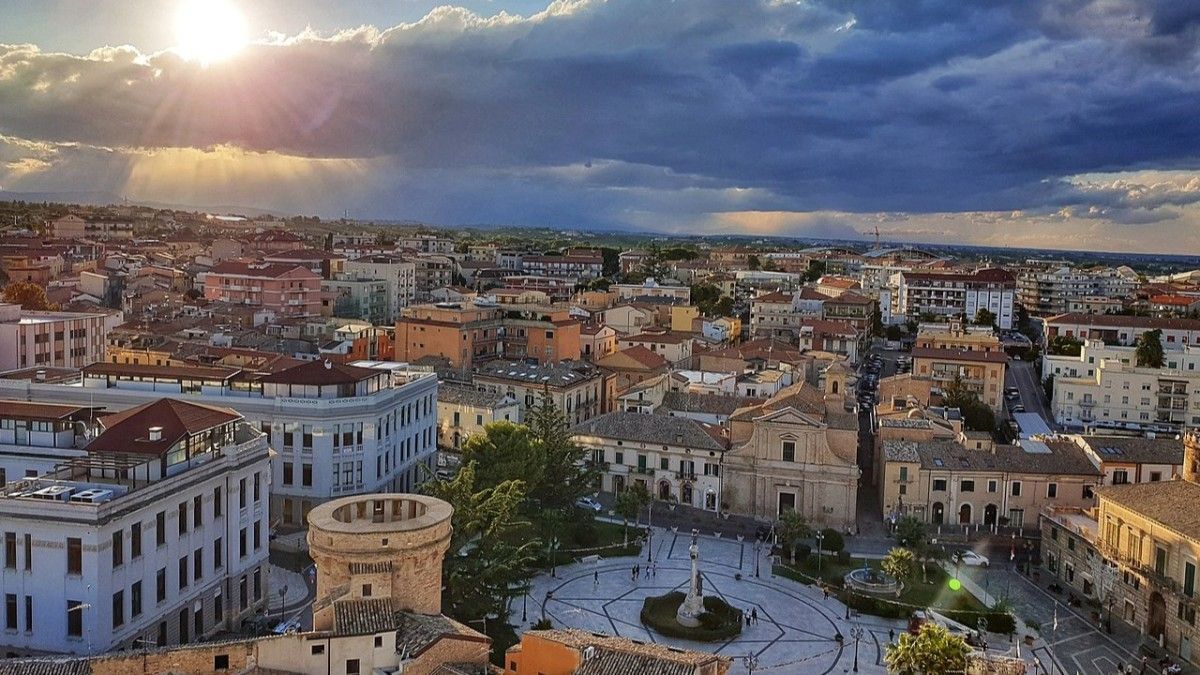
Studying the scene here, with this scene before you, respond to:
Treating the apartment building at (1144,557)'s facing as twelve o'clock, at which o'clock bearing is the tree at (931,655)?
The tree is roughly at 11 o'clock from the apartment building.

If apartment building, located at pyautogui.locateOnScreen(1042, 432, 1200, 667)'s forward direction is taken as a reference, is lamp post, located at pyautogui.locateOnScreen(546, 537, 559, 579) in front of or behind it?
in front

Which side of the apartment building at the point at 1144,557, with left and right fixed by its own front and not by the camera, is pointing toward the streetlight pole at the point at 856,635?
front

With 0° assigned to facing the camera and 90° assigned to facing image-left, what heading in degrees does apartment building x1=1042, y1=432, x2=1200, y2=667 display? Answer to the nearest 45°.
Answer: approximately 45°
